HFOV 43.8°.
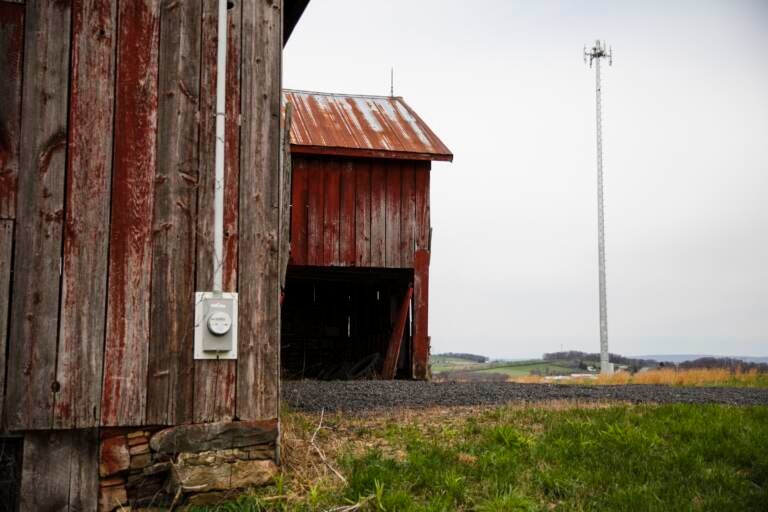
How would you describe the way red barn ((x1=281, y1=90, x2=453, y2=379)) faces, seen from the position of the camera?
facing the viewer

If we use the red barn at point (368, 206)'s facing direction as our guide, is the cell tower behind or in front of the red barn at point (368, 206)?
behind
